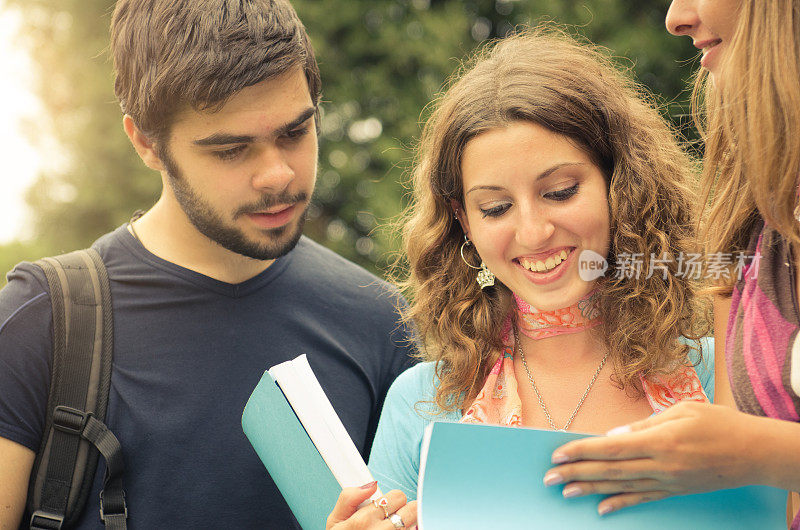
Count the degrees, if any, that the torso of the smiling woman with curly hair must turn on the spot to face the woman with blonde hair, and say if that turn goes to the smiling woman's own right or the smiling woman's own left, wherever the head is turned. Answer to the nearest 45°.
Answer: approximately 45° to the smiling woman's own left

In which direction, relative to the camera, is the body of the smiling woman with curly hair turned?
toward the camera

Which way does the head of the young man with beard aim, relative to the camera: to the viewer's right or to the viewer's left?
to the viewer's right

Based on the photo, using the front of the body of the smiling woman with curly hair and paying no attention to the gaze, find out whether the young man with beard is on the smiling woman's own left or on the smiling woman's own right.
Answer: on the smiling woman's own right

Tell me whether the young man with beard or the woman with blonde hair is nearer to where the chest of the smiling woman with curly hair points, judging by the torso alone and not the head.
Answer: the woman with blonde hair
